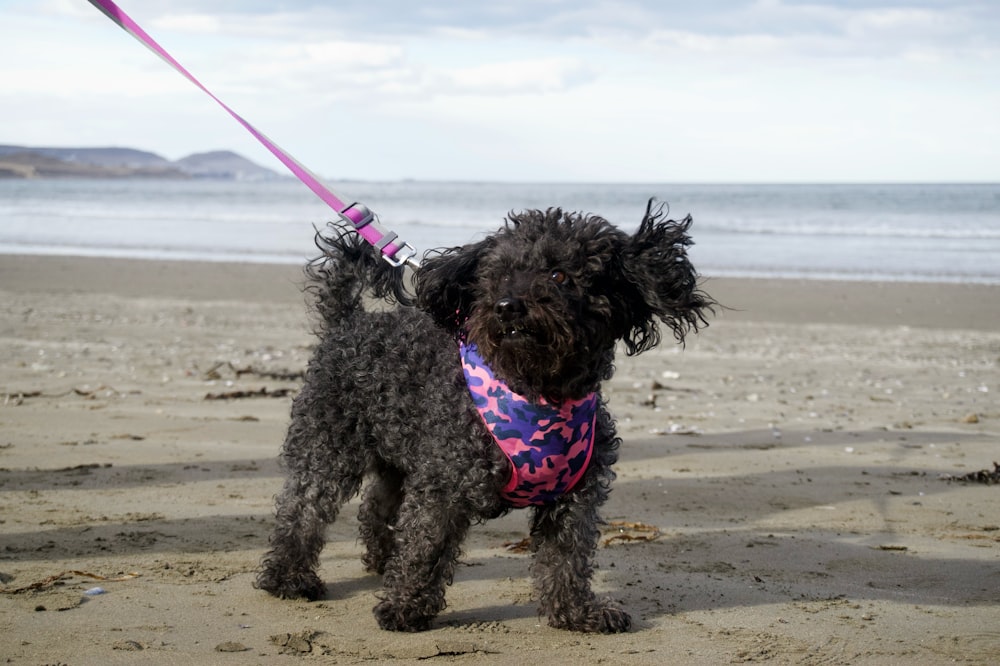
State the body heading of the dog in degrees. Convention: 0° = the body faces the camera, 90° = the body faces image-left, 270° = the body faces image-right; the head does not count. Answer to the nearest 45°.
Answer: approximately 315°
